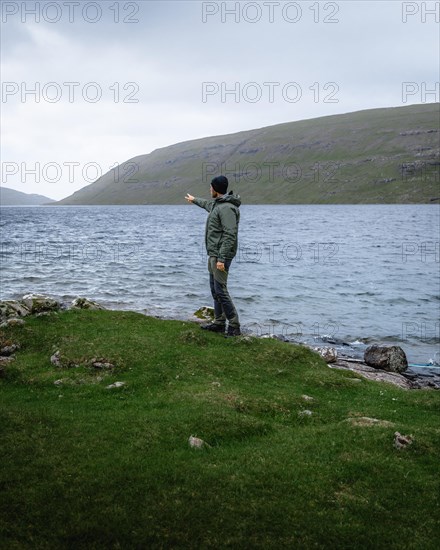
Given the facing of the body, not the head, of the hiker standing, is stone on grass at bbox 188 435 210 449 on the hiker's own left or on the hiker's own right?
on the hiker's own left

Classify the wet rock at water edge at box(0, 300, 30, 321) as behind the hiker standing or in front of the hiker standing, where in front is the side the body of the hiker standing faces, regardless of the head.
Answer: in front

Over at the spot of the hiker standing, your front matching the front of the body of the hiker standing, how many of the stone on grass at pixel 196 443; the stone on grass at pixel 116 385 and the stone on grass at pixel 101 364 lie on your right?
0
